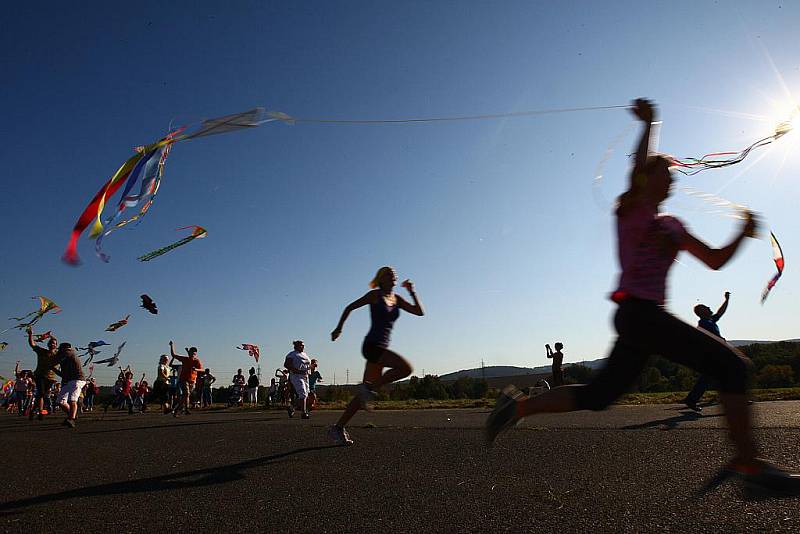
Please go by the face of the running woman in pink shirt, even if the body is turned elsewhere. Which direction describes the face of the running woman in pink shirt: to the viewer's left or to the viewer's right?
to the viewer's right

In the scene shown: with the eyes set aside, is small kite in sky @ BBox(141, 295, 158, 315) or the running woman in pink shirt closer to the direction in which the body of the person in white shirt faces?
the running woman in pink shirt

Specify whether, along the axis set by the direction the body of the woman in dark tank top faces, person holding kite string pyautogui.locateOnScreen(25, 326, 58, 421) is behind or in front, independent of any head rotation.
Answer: behind

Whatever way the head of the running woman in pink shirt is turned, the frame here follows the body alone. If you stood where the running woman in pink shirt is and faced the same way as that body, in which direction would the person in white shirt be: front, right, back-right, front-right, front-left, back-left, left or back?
back-left

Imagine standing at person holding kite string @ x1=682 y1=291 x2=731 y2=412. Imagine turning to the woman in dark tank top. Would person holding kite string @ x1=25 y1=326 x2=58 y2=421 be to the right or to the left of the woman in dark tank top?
right

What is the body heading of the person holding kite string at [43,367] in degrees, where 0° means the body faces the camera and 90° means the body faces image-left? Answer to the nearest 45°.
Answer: approximately 315°
